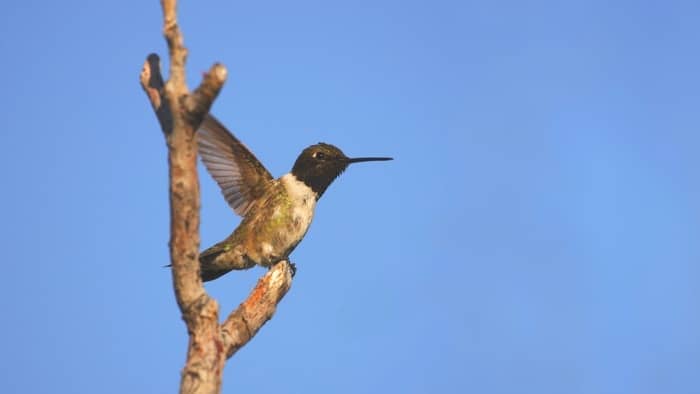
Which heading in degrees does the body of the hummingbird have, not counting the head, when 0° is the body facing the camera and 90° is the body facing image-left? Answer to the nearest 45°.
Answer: approximately 270°
